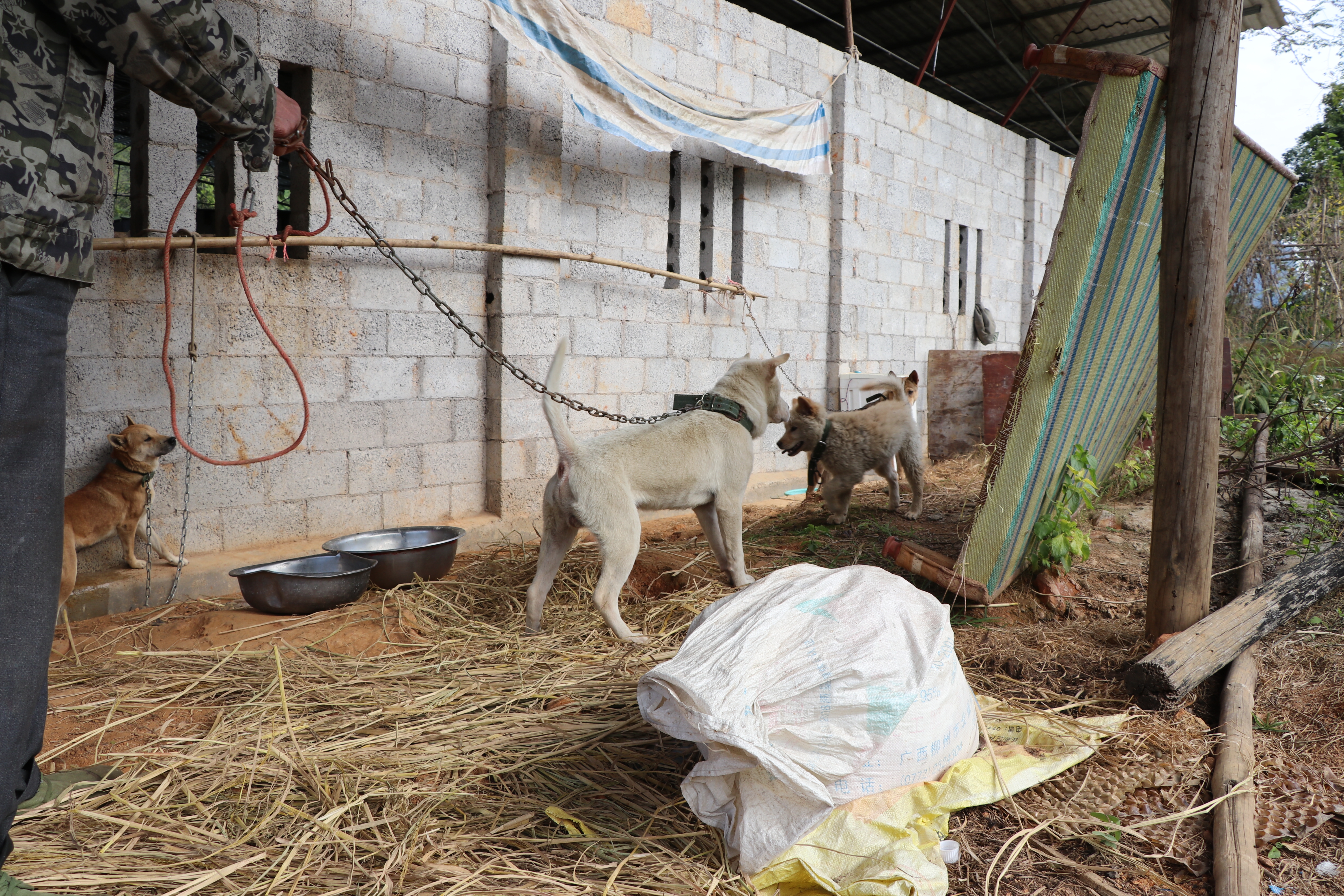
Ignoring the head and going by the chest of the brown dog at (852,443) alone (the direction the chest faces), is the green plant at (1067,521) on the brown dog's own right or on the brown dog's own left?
on the brown dog's own left

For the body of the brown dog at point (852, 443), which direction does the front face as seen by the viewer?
to the viewer's left

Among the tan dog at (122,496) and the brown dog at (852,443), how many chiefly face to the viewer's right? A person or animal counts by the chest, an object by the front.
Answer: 1

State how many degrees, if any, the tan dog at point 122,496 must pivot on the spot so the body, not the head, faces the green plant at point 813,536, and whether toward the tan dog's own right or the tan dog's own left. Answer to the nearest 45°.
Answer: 0° — it already faces it

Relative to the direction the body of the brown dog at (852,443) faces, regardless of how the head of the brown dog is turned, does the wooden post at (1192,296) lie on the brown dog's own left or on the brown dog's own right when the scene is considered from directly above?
on the brown dog's own left

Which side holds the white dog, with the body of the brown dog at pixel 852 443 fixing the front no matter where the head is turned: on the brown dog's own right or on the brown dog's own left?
on the brown dog's own left

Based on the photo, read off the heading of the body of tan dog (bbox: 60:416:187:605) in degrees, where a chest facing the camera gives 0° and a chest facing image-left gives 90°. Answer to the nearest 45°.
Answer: approximately 270°

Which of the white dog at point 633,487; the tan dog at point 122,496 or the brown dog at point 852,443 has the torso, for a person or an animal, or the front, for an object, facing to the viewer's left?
the brown dog

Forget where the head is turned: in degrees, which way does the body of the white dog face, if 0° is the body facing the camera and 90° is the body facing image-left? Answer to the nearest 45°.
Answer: approximately 225°

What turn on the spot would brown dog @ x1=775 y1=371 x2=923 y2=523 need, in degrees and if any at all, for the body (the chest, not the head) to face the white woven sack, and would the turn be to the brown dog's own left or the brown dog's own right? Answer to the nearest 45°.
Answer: approximately 90° to the brown dog's own left
